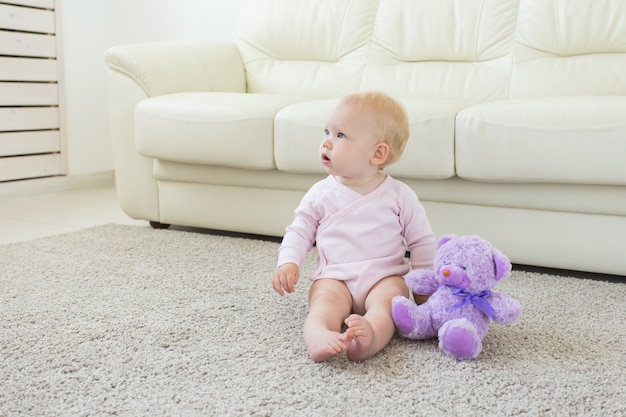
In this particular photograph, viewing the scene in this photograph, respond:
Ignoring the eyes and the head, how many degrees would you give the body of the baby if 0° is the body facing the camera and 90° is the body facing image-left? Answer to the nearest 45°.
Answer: approximately 0°

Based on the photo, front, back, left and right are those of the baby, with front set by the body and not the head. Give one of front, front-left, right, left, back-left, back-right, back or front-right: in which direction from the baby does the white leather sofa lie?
back

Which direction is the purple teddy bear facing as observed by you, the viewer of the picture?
facing the viewer and to the left of the viewer

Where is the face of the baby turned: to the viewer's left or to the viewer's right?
to the viewer's left

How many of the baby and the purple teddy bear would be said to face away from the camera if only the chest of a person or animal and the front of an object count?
0
